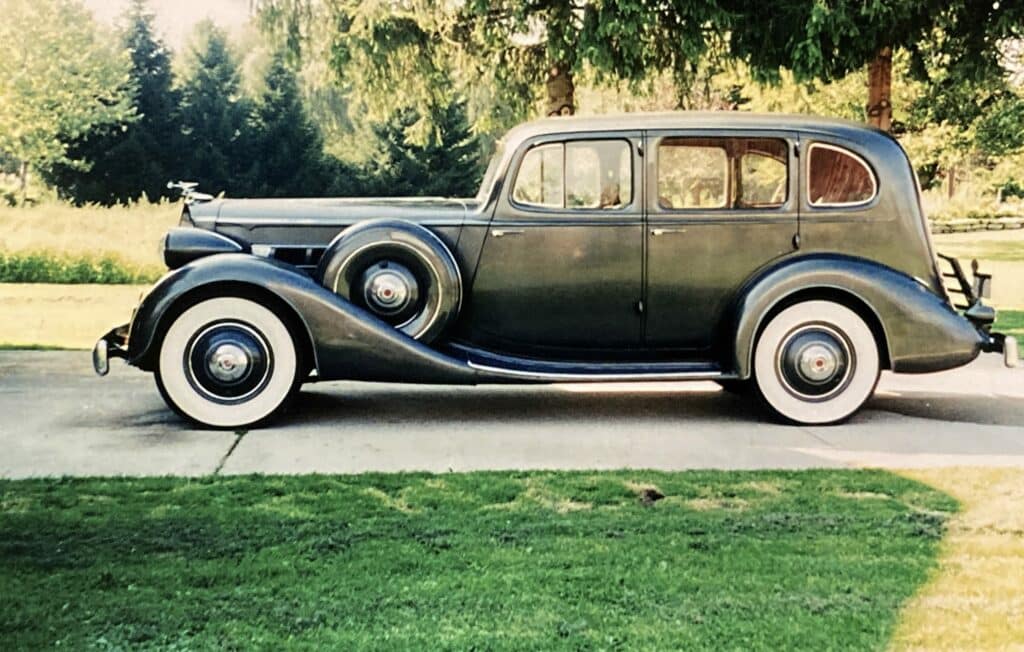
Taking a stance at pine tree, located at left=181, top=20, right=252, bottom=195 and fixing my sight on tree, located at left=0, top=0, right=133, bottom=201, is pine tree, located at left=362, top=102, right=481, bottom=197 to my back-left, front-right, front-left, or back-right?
back-left

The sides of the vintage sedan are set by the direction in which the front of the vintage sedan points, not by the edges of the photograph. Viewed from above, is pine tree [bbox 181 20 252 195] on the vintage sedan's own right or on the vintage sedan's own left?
on the vintage sedan's own right

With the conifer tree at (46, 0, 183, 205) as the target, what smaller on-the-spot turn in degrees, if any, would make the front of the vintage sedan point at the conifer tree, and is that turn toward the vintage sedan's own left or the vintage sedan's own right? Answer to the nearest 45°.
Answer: approximately 45° to the vintage sedan's own right

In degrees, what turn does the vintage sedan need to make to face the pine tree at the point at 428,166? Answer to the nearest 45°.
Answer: approximately 90° to its right

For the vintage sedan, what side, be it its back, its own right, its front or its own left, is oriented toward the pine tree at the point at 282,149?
right

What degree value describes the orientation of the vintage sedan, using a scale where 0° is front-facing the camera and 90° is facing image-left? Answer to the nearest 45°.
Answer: approximately 90°
